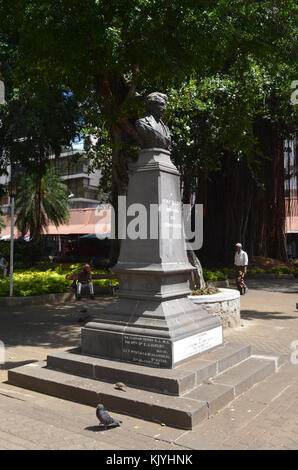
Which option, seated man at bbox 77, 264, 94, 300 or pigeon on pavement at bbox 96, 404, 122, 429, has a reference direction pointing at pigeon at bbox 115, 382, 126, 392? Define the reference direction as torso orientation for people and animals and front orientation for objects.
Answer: the seated man

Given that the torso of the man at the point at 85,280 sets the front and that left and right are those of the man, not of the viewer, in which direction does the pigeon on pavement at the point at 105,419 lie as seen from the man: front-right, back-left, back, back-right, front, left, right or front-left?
front

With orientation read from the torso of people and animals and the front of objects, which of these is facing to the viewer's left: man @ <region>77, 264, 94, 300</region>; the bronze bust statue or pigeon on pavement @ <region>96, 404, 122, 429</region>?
the pigeon on pavement

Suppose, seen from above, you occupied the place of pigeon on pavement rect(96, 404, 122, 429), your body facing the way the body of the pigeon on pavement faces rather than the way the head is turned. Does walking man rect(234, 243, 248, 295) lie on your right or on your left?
on your right

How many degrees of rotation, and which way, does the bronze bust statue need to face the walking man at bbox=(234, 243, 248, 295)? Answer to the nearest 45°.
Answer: approximately 135° to its left

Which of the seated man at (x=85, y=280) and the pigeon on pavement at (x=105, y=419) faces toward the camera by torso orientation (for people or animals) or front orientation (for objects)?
the seated man

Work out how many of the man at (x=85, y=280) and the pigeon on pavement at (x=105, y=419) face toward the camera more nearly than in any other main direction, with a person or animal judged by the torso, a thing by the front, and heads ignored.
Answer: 1

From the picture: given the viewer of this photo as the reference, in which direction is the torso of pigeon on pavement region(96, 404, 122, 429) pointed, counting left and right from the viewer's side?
facing to the left of the viewer

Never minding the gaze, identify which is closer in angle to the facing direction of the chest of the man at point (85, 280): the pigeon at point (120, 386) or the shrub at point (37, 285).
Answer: the pigeon

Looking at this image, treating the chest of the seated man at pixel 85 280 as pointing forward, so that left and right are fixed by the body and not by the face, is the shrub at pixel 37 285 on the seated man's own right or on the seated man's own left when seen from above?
on the seated man's own right

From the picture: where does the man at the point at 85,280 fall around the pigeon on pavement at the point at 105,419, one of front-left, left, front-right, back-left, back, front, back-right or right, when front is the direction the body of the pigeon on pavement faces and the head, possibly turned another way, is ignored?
right

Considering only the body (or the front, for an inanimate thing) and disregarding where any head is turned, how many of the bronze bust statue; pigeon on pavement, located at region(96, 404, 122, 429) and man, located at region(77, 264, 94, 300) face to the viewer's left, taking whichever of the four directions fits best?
1

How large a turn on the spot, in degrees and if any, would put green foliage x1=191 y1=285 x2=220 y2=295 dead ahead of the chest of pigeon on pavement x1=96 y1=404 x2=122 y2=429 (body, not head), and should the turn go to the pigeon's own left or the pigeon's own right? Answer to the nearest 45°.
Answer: approximately 90° to the pigeon's own right

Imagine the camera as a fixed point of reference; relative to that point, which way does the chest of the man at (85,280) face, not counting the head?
toward the camera

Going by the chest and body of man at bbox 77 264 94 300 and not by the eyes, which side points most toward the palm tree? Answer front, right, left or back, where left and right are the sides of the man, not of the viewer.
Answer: back
